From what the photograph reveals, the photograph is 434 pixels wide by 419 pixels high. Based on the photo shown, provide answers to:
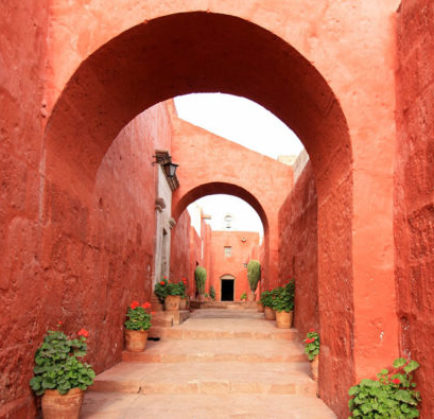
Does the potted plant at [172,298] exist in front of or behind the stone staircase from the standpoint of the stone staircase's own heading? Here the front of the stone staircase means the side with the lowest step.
behind

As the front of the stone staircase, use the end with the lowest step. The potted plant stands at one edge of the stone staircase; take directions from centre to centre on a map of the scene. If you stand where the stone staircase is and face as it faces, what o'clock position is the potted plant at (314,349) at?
The potted plant is roughly at 9 o'clock from the stone staircase.

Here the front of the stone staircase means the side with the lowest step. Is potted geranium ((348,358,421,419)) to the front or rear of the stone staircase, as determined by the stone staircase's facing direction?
to the front

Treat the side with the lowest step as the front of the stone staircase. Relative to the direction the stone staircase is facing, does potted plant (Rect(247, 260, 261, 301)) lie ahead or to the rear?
to the rear

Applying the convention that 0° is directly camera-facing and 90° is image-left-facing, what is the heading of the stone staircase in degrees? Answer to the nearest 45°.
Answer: approximately 0°

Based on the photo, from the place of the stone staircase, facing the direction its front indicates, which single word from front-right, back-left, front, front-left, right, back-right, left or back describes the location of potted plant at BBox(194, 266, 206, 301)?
back
